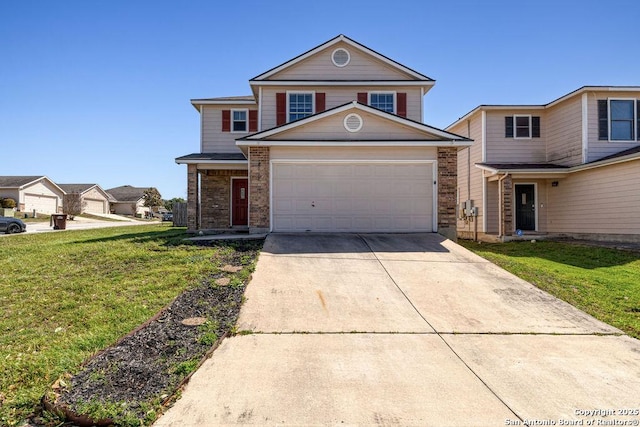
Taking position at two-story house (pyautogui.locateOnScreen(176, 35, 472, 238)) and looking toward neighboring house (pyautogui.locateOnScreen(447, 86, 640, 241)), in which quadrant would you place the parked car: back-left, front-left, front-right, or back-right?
back-left

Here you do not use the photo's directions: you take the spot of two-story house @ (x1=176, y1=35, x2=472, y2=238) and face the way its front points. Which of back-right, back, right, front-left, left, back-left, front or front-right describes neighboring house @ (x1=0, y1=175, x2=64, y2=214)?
back-right

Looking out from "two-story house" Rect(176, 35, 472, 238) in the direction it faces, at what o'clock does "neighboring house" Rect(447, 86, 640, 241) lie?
The neighboring house is roughly at 8 o'clock from the two-story house.

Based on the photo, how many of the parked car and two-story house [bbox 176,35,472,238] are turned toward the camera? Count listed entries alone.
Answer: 1

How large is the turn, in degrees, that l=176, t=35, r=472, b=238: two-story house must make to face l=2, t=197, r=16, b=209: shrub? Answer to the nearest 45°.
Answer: approximately 135° to its right

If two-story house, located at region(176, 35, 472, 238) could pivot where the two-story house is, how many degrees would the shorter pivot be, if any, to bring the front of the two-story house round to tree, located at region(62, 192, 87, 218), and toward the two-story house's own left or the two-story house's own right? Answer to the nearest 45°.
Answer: approximately 135° to the two-story house's own right

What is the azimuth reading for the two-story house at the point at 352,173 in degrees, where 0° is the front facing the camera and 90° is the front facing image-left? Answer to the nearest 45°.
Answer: approximately 0°

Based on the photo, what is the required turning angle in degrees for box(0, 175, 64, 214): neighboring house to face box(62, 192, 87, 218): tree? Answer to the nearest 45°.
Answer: approximately 90° to its left
